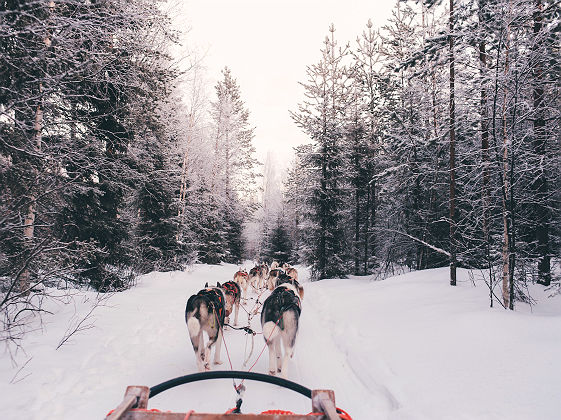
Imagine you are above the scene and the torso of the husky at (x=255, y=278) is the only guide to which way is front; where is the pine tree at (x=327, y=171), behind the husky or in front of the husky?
in front

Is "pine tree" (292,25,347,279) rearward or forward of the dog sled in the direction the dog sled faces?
forward

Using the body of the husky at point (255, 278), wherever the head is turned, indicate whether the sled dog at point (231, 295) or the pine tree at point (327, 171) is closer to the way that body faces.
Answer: the pine tree

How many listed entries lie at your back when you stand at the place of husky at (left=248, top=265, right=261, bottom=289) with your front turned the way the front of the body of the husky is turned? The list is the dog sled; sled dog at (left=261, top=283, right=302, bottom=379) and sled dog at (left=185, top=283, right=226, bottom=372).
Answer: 3

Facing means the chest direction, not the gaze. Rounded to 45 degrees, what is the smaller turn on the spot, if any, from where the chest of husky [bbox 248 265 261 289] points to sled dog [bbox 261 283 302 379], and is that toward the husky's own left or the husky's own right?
approximately 180°

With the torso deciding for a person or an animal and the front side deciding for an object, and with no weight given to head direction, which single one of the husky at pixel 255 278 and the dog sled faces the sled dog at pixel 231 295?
the dog sled

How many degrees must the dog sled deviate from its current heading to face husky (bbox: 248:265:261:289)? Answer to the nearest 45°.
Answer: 0° — it already faces it

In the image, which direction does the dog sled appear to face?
away from the camera

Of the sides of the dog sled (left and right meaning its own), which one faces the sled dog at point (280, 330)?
front

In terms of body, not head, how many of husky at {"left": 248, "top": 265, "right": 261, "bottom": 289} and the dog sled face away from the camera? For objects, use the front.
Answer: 2

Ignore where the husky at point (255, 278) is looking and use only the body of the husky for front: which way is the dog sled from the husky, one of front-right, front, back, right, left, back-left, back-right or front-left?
back

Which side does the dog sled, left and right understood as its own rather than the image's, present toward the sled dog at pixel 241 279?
front

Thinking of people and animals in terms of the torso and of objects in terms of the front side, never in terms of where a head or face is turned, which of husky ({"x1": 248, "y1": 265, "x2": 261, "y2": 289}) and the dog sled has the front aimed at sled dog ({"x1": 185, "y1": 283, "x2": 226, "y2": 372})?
the dog sled

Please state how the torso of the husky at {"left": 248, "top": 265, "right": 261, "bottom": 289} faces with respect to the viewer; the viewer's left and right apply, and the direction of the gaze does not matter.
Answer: facing away from the viewer

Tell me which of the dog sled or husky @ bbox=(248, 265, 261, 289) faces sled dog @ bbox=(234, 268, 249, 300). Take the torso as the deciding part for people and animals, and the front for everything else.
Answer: the dog sled
